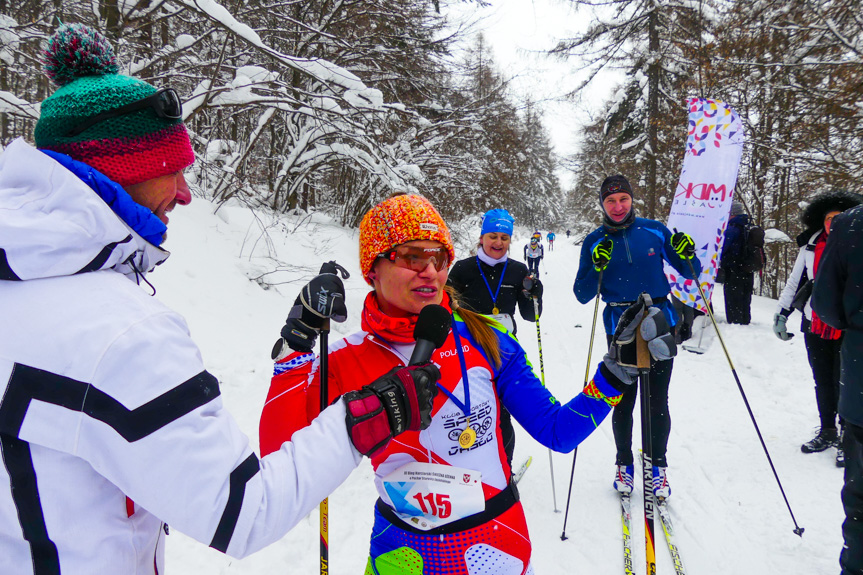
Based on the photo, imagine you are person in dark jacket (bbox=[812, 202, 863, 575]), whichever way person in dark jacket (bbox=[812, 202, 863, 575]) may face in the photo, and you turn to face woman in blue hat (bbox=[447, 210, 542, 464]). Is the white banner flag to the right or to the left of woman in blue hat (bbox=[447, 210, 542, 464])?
right

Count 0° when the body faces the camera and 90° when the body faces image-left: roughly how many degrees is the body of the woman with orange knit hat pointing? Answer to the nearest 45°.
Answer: approximately 0°

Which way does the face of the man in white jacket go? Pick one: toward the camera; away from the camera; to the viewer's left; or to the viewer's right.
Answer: to the viewer's right

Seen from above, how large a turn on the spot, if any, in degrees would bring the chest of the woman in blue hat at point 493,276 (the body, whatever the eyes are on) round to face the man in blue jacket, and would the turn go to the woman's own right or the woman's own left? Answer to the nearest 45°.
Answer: approximately 45° to the woman's own left

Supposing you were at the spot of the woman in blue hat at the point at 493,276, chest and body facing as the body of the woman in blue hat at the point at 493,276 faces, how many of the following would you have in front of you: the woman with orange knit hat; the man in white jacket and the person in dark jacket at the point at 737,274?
2

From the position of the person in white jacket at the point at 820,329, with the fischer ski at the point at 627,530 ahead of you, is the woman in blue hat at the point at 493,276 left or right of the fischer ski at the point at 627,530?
right

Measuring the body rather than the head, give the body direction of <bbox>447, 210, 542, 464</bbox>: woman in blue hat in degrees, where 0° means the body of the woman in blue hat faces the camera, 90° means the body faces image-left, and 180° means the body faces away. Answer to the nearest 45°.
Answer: approximately 0°
